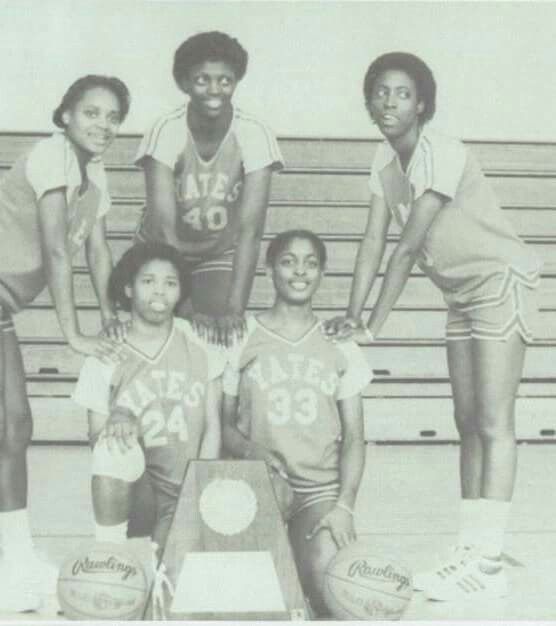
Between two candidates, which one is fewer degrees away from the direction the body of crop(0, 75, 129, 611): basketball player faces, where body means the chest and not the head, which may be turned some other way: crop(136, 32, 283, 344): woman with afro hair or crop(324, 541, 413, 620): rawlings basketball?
the rawlings basketball

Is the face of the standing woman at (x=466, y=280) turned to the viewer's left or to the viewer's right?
to the viewer's left

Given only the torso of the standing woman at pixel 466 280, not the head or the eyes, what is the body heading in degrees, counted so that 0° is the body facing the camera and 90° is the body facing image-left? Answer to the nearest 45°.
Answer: approximately 45°

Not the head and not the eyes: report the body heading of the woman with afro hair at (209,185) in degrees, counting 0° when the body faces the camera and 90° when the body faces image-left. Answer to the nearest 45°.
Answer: approximately 0°

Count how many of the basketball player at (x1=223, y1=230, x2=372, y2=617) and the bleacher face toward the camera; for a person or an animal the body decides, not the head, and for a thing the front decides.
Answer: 2

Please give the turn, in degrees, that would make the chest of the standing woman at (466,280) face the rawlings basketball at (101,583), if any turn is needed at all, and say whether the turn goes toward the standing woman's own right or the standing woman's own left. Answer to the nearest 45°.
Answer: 0° — they already face it
